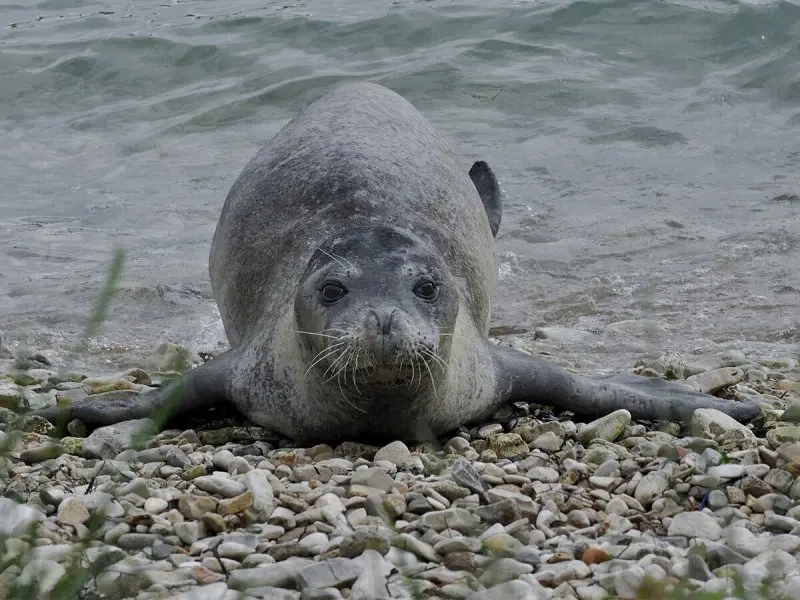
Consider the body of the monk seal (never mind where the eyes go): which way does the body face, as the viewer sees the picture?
toward the camera
